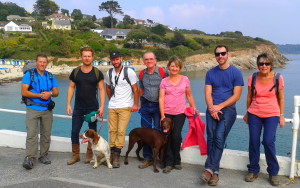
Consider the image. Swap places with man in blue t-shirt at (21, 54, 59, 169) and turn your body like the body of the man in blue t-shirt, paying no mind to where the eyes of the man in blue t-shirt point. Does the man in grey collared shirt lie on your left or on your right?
on your left

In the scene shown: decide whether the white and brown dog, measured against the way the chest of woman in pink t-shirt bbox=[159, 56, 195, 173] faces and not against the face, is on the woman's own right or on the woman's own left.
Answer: on the woman's own right

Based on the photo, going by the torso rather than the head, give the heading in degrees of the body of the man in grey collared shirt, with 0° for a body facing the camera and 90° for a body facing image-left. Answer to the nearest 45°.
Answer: approximately 0°

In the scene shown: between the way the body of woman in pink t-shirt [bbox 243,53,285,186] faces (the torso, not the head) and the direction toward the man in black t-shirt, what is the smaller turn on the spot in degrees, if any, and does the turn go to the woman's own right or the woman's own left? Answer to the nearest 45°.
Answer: approximately 90° to the woman's own right

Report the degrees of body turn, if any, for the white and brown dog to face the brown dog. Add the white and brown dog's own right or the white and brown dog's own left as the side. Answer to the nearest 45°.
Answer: approximately 135° to the white and brown dog's own left
